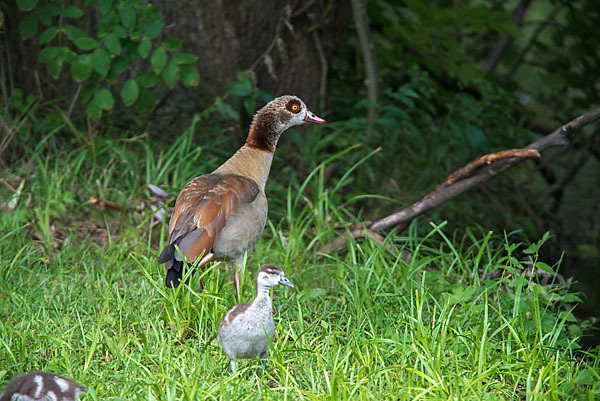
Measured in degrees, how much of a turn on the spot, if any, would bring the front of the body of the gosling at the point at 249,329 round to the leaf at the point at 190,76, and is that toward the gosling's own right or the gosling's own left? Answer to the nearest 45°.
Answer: approximately 135° to the gosling's own left

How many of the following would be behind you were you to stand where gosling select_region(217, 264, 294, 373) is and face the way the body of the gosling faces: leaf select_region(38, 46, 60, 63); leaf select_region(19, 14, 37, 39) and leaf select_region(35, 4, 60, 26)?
3

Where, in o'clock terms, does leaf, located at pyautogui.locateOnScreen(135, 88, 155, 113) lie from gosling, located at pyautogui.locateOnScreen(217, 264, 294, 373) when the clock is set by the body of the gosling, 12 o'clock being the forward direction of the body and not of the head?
The leaf is roughly at 7 o'clock from the gosling.

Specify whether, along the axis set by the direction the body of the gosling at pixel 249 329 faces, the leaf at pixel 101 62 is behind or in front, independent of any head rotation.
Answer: behind

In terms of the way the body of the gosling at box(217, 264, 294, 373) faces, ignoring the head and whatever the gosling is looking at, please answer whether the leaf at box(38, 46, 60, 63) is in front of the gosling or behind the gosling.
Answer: behind

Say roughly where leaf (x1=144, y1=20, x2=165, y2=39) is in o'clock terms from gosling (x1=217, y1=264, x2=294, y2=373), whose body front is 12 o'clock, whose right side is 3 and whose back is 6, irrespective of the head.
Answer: The leaf is roughly at 7 o'clock from the gosling.

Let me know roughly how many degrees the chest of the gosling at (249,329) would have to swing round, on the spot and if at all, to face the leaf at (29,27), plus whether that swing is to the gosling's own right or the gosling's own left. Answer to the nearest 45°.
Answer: approximately 180°

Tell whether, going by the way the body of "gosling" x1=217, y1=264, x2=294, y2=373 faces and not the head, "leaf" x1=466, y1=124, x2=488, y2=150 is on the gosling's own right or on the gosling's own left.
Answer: on the gosling's own left

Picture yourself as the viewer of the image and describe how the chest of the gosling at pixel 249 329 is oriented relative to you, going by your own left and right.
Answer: facing the viewer and to the right of the viewer

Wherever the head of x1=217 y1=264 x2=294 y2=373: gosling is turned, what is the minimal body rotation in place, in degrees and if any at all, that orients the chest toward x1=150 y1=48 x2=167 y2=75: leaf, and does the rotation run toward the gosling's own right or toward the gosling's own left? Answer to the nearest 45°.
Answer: approximately 135° to the gosling's own left

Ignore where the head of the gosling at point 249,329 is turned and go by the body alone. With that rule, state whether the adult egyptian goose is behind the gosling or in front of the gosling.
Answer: behind

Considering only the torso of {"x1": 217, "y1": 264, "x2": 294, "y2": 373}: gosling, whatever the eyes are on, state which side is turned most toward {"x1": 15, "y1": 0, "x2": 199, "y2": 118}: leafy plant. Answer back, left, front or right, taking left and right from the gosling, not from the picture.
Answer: back

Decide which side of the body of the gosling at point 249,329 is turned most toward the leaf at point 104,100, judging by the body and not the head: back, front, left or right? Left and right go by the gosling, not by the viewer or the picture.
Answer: back
